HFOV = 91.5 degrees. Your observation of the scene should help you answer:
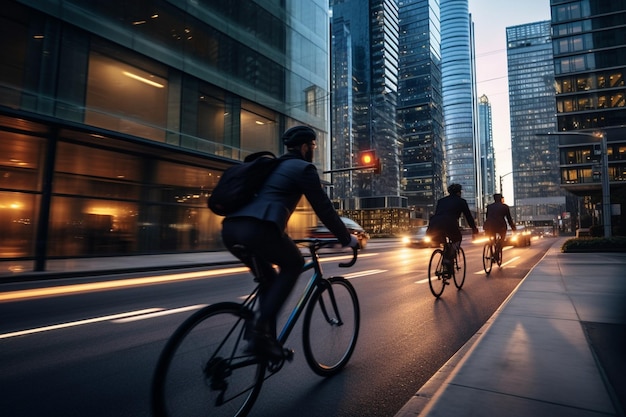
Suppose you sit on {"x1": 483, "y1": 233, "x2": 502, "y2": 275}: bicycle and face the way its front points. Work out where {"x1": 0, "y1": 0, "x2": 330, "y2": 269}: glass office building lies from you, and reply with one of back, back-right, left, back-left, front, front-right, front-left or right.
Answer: back-left

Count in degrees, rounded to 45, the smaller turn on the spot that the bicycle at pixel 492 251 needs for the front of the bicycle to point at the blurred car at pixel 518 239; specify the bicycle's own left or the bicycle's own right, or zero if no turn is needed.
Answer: approximately 45° to the bicycle's own left

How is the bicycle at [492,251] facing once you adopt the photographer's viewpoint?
facing away from the viewer and to the right of the viewer

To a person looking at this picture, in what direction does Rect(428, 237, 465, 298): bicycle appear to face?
facing away from the viewer and to the right of the viewer

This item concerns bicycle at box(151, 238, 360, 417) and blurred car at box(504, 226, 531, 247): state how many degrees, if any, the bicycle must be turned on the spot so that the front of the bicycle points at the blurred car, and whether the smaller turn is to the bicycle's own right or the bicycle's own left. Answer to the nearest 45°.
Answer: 0° — it already faces it

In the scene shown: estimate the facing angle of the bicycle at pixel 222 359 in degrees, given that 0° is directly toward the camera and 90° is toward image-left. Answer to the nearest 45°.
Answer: approximately 225°

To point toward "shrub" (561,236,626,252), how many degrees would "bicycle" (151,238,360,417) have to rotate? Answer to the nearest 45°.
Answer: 0° — it already faces it

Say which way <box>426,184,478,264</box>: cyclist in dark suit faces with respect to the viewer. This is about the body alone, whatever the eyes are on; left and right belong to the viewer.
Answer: facing away from the viewer and to the right of the viewer

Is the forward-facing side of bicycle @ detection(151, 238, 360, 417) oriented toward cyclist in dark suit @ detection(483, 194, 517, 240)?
yes

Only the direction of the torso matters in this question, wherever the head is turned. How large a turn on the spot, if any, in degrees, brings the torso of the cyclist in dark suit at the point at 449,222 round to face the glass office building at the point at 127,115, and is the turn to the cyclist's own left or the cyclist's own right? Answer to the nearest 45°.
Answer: approximately 135° to the cyclist's own left

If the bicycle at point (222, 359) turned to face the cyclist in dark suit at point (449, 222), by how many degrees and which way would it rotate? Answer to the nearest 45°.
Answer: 0° — it already faces them

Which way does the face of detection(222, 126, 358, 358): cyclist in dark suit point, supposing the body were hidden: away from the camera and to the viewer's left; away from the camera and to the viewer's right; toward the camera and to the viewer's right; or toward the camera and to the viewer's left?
away from the camera and to the viewer's right
